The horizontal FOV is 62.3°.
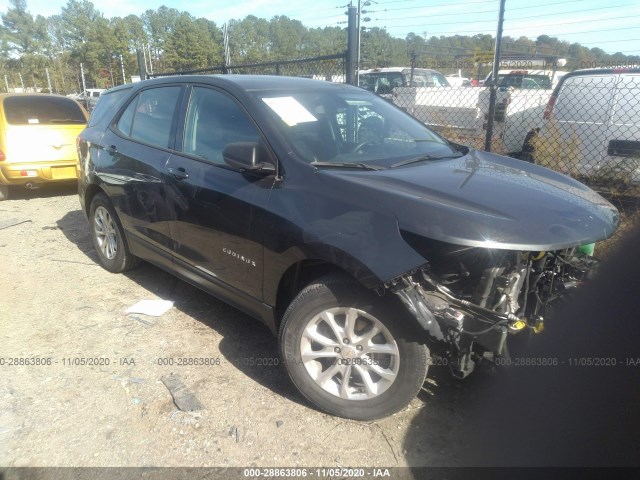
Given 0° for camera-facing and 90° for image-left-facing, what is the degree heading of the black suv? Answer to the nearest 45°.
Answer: approximately 315°

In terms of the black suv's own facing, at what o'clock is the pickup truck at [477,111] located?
The pickup truck is roughly at 8 o'clock from the black suv.

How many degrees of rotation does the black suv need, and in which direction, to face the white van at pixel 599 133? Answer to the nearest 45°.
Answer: approximately 90° to its left

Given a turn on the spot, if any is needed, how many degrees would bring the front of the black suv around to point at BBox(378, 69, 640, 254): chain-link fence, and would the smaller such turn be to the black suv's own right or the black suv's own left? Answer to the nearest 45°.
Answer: approximately 90° to the black suv's own left

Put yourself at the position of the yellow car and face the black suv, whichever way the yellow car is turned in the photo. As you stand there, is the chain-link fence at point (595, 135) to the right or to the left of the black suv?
left

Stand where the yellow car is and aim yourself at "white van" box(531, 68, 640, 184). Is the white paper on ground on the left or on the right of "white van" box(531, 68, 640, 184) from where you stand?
right

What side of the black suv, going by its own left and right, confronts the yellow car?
back

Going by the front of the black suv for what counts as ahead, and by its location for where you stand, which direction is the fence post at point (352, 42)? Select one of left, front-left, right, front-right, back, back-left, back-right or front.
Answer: back-left

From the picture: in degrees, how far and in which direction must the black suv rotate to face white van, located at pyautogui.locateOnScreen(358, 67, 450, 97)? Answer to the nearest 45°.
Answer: approximately 135° to its left
